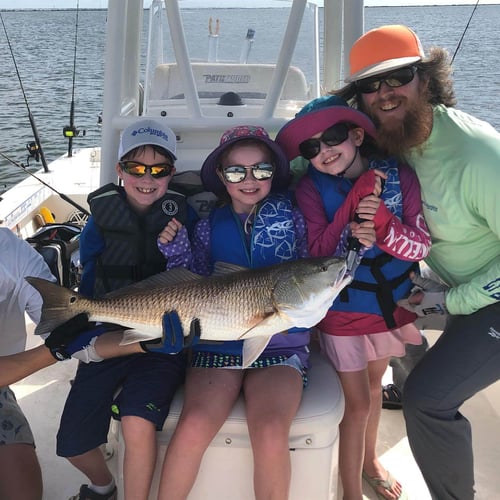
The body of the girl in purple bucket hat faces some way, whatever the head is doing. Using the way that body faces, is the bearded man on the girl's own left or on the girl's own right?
on the girl's own left

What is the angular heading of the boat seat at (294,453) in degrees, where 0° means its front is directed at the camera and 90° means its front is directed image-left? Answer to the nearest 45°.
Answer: approximately 0°
